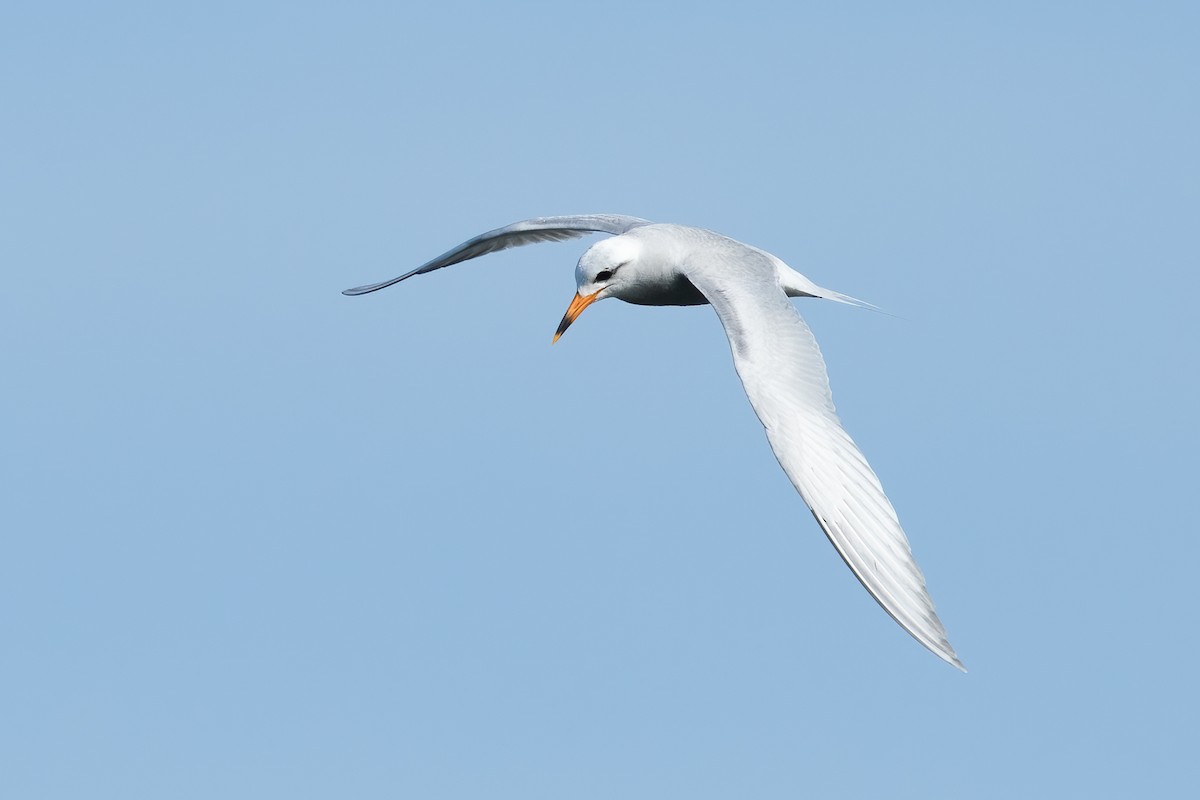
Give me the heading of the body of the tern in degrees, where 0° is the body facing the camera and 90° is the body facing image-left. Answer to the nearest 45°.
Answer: approximately 45°
